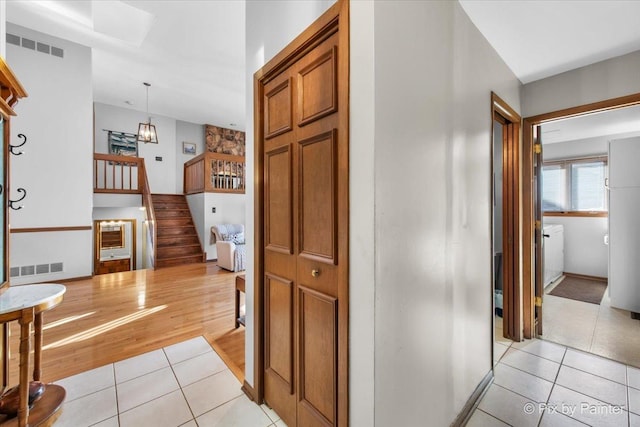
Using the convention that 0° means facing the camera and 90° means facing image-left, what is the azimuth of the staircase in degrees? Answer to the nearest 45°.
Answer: approximately 0°

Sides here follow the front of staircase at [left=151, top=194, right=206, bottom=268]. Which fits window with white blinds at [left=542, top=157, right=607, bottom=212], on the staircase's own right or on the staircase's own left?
on the staircase's own left

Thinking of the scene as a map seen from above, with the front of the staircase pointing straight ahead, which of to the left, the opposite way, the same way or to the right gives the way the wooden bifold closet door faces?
to the right

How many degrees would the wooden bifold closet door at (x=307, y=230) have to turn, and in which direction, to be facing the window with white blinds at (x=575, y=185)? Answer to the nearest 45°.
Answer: approximately 180°

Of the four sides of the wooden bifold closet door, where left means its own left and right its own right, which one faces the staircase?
right

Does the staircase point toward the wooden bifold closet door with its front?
yes
